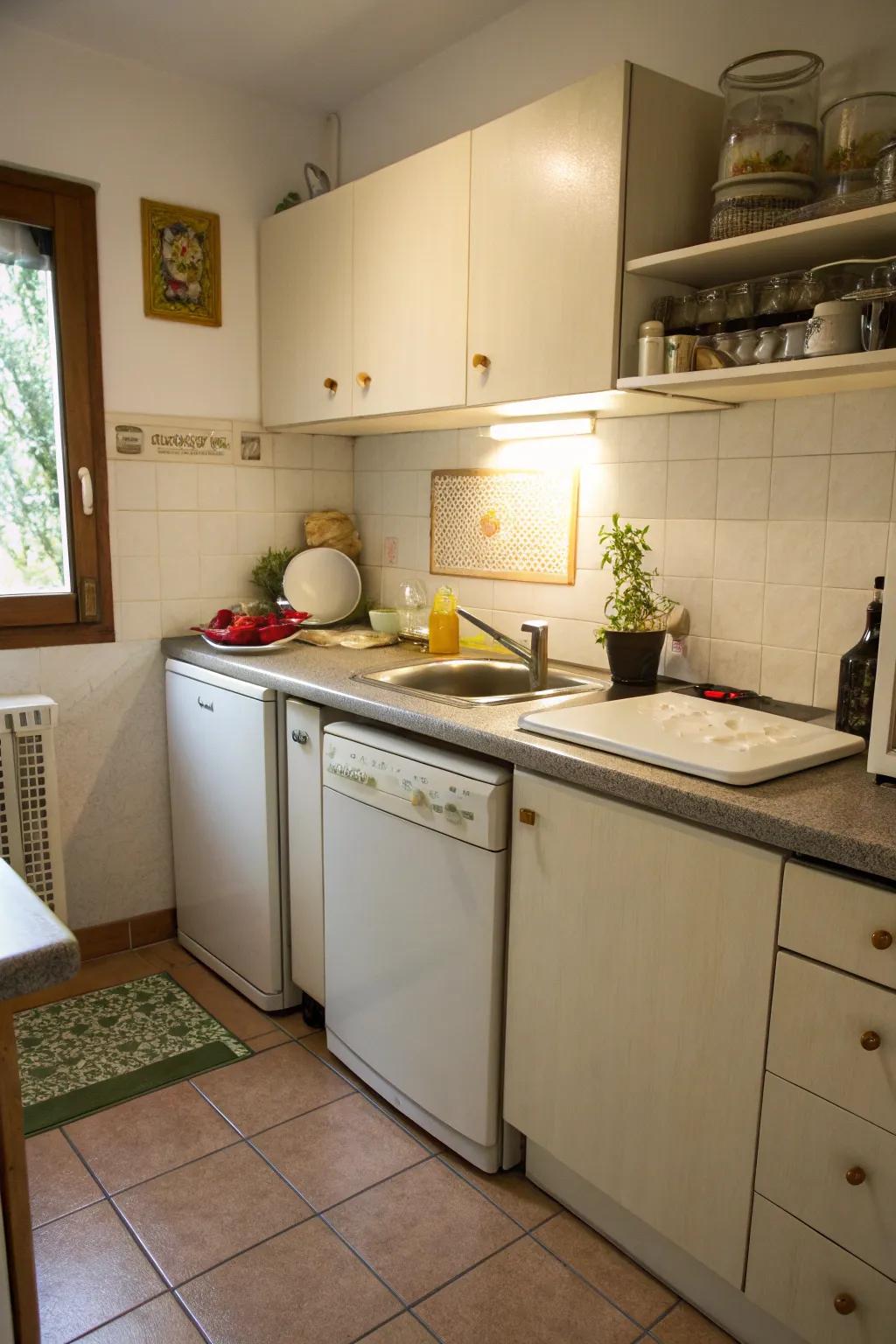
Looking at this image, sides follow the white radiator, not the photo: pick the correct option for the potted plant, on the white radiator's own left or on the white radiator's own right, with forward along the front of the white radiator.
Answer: on the white radiator's own left

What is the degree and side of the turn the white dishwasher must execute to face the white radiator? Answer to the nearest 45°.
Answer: approximately 90° to its right

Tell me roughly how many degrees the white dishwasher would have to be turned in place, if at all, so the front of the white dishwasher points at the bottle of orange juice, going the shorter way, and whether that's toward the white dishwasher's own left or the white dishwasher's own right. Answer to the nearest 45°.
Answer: approximately 135° to the white dishwasher's own right

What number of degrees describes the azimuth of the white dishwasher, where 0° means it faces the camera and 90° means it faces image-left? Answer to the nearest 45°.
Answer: approximately 45°

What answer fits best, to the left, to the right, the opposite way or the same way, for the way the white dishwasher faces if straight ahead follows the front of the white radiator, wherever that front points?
to the right

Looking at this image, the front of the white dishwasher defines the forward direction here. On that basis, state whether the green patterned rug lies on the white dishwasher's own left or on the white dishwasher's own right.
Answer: on the white dishwasher's own right
